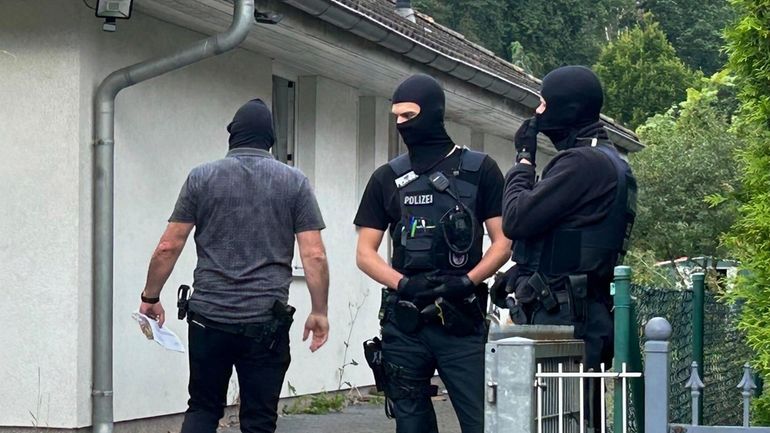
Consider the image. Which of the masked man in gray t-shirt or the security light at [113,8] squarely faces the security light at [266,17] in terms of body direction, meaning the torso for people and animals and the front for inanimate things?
the masked man in gray t-shirt

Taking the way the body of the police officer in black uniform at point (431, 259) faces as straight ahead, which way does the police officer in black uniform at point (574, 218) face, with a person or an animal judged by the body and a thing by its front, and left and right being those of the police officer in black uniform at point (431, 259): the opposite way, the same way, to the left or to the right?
to the right

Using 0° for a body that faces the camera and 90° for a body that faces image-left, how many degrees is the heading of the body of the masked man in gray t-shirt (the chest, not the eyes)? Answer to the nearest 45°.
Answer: approximately 180°

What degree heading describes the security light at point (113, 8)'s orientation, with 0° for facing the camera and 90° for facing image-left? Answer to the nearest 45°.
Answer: approximately 0°

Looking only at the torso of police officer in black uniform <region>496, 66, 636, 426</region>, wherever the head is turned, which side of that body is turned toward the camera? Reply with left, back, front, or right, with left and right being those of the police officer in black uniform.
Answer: left

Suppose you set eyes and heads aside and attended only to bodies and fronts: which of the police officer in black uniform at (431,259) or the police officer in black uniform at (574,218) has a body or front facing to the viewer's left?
the police officer in black uniform at (574,218)

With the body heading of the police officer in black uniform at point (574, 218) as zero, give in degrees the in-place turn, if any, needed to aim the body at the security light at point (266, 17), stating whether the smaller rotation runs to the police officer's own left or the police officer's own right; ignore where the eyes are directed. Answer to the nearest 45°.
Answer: approximately 45° to the police officer's own right

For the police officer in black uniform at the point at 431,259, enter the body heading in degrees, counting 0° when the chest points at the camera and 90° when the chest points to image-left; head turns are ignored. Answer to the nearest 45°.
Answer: approximately 0°

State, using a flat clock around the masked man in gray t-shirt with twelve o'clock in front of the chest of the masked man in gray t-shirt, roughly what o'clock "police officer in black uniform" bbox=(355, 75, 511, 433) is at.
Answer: The police officer in black uniform is roughly at 4 o'clock from the masked man in gray t-shirt.

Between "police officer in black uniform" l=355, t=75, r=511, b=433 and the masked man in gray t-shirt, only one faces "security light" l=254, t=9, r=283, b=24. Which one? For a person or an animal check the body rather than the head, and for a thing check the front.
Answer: the masked man in gray t-shirt
